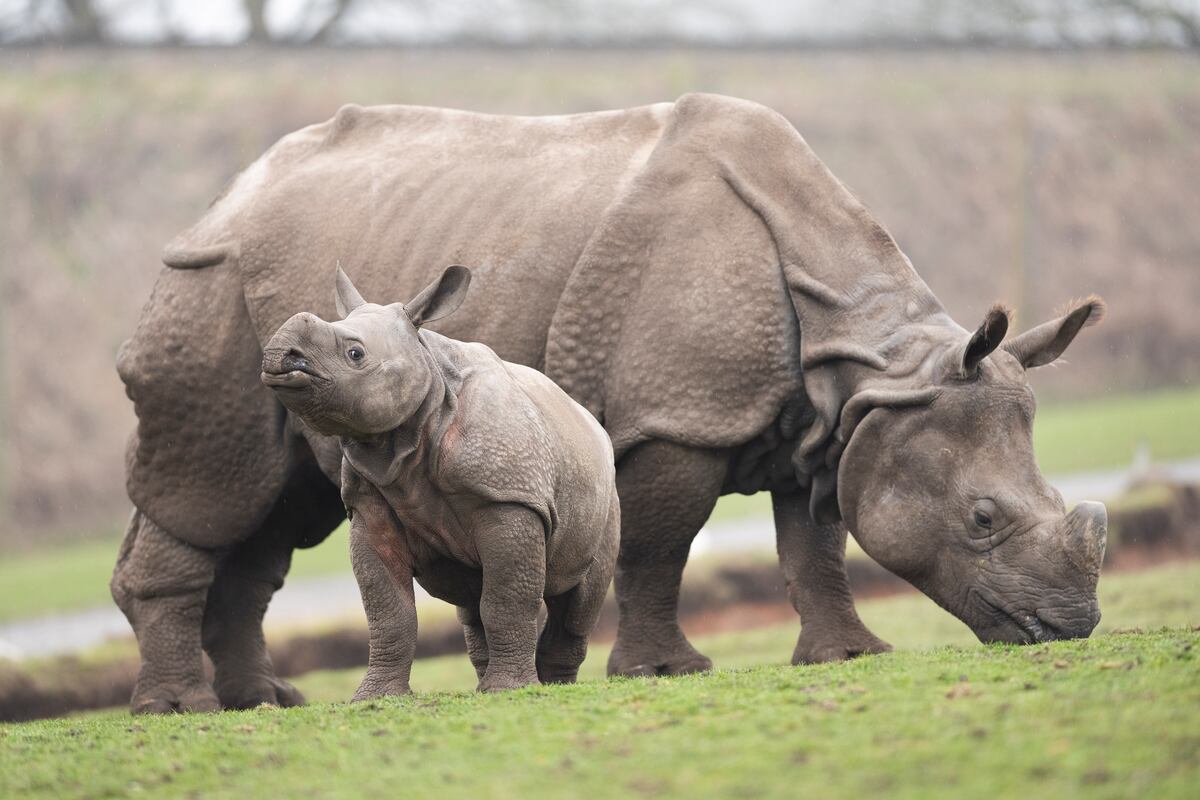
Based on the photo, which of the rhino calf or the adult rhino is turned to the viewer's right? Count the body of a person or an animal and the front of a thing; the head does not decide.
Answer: the adult rhino

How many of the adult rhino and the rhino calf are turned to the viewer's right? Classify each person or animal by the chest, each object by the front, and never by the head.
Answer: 1

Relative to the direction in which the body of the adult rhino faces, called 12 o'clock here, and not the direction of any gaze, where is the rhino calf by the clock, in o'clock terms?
The rhino calf is roughly at 4 o'clock from the adult rhino.

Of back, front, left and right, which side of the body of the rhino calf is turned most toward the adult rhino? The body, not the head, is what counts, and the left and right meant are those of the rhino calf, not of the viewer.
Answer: back

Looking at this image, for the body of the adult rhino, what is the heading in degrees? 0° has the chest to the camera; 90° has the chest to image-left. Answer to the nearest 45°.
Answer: approximately 270°

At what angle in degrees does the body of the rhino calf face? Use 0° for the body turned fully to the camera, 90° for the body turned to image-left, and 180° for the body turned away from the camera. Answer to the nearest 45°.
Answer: approximately 45°
